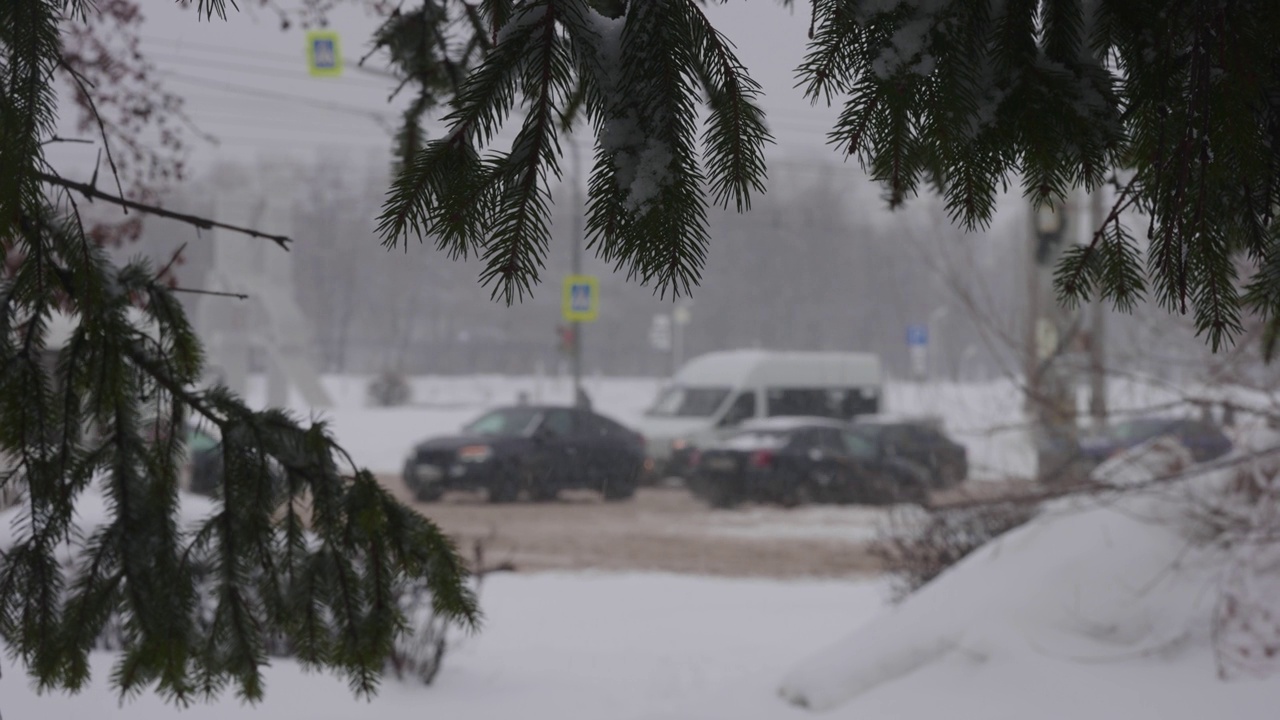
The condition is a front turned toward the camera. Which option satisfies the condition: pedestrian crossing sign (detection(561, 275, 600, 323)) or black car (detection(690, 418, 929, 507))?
the pedestrian crossing sign

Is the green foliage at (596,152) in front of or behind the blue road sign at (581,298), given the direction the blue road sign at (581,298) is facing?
in front

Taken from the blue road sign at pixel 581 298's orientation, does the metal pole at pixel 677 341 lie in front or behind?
behind

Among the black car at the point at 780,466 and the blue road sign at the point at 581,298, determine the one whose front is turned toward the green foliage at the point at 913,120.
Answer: the blue road sign

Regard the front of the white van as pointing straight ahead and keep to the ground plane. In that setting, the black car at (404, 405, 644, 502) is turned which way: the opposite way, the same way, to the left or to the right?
the same way

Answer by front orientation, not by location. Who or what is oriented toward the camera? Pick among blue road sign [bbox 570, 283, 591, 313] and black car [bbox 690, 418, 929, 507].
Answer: the blue road sign

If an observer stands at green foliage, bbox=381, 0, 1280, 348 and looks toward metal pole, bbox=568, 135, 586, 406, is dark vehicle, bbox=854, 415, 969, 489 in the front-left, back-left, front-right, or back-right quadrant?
front-right

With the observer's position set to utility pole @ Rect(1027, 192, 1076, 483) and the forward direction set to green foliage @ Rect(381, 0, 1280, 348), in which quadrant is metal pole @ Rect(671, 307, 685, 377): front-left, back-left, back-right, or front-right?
back-right

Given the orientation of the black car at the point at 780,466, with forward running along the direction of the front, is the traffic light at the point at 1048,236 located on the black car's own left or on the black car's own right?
on the black car's own right

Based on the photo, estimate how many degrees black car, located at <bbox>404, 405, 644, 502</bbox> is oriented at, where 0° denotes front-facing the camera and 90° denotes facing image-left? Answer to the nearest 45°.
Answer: approximately 45°

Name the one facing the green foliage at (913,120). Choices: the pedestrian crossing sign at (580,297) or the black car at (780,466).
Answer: the pedestrian crossing sign

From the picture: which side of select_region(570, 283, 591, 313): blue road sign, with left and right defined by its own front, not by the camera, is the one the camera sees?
front

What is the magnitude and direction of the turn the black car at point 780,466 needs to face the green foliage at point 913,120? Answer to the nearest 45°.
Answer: approximately 135° to its right

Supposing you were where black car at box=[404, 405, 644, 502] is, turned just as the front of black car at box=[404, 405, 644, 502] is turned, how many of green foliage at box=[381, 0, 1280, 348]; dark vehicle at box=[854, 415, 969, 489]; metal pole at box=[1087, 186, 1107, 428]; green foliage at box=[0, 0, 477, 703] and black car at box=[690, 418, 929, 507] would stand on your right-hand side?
0

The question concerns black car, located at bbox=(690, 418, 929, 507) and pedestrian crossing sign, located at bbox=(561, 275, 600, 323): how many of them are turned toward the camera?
1
